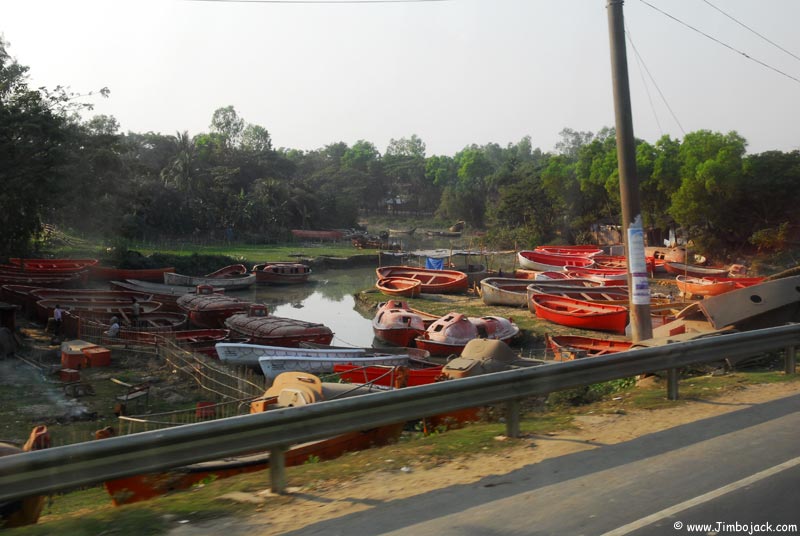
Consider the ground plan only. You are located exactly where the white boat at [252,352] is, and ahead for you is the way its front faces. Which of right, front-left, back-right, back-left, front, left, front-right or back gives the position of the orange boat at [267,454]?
left

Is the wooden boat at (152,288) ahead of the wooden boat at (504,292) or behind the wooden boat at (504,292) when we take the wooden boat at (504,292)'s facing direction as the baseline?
ahead

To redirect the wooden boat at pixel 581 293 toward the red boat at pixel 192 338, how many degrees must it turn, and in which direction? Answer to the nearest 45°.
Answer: approximately 45° to its left

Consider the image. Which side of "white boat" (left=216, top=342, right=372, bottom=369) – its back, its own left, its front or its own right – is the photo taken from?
left

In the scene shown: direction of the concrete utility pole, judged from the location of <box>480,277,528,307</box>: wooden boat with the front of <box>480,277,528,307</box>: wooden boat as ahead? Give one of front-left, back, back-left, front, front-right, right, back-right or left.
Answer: left

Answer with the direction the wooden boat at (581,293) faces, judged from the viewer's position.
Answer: facing to the left of the viewer

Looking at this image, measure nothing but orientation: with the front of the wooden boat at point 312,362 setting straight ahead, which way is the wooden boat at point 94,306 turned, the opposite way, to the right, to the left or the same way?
the same way

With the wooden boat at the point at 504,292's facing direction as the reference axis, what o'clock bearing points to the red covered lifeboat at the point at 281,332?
the red covered lifeboat at the point at 281,332 is roughly at 10 o'clock from the wooden boat at the point at 504,292.

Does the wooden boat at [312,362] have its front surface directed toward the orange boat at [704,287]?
no

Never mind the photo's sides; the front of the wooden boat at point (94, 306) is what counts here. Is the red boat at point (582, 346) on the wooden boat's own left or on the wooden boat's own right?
on the wooden boat's own left

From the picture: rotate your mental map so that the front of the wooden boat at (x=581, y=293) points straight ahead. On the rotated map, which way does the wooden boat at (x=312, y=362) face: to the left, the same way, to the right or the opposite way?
the same way

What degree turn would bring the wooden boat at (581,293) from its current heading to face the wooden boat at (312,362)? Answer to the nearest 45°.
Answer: approximately 45° to its left
